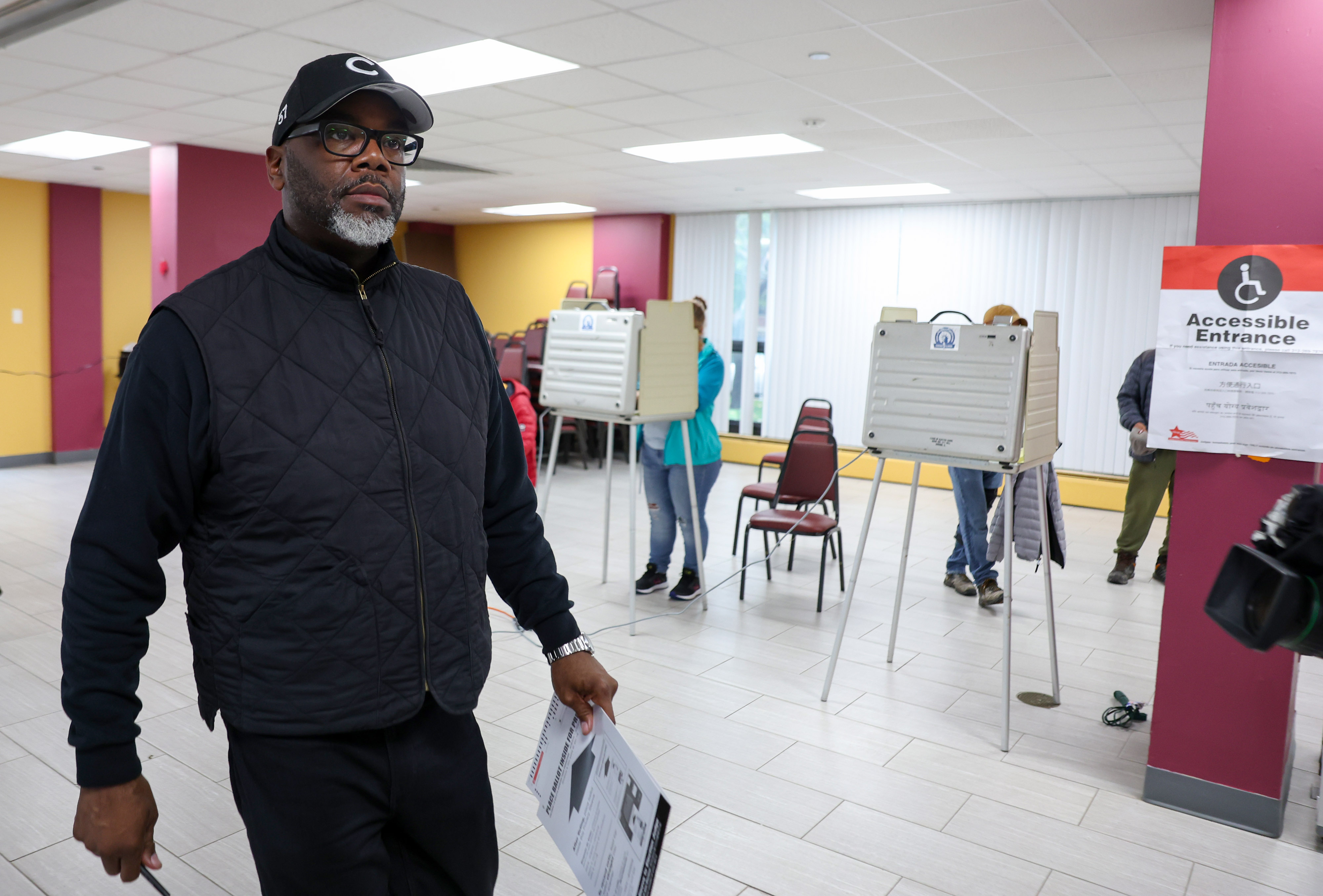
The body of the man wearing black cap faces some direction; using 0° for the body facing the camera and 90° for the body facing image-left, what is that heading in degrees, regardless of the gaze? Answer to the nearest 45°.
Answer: approximately 315°

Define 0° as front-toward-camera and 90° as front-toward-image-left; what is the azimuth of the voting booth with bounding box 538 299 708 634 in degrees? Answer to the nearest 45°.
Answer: approximately 225°

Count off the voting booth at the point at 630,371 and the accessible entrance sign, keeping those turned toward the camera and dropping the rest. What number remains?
1

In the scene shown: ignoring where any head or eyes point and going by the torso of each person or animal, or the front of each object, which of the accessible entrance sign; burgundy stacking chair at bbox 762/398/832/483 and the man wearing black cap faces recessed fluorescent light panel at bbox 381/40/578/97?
the burgundy stacking chair

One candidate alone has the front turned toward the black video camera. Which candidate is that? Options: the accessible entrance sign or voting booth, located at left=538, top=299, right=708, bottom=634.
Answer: the accessible entrance sign

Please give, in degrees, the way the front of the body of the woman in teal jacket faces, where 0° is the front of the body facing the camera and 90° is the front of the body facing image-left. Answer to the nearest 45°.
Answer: approximately 45°

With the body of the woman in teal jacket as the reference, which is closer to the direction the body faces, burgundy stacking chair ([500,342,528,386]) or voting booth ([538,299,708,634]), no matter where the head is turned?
the voting booth

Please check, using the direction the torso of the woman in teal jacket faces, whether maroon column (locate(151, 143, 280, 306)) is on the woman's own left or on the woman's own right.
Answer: on the woman's own right
